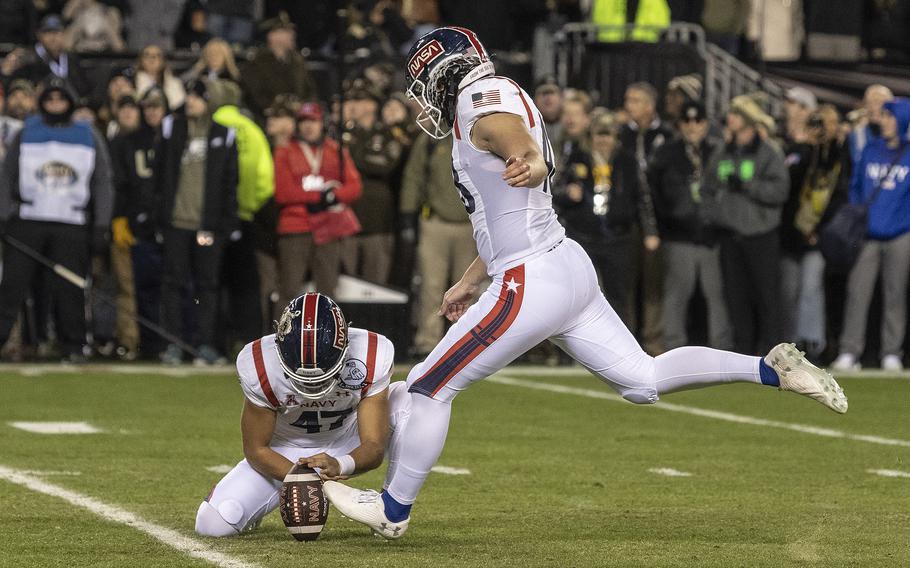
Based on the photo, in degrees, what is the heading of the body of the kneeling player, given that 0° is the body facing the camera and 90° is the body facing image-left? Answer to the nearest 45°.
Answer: approximately 0°

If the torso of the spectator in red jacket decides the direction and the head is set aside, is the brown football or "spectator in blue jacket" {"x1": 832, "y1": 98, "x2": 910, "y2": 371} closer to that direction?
the brown football

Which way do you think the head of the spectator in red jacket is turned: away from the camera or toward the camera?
toward the camera

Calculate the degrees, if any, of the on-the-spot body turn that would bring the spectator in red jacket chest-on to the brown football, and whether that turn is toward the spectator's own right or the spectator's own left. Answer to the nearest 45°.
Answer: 0° — they already face it

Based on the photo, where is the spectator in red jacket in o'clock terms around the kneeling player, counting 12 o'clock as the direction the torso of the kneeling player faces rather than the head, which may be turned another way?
The spectator in red jacket is roughly at 6 o'clock from the kneeling player.

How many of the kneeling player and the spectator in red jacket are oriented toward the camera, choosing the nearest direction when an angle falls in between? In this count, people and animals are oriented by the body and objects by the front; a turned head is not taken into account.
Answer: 2

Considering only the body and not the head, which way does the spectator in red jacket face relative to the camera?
toward the camera

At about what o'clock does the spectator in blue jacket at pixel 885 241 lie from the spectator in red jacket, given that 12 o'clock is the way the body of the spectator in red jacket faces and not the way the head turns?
The spectator in blue jacket is roughly at 9 o'clock from the spectator in red jacket.

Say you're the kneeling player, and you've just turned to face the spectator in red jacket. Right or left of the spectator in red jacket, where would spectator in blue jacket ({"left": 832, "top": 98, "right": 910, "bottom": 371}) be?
right

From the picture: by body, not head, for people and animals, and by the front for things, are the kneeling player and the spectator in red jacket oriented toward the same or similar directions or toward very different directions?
same or similar directions

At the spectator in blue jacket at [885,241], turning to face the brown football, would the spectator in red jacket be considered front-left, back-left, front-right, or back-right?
front-right

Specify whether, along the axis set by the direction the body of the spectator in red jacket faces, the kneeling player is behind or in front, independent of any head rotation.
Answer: in front

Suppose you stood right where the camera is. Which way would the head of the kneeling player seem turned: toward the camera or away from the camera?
toward the camera

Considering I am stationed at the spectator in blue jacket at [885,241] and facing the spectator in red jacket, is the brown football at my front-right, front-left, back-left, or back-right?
front-left

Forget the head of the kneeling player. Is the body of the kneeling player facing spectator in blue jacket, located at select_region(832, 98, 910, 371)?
no
